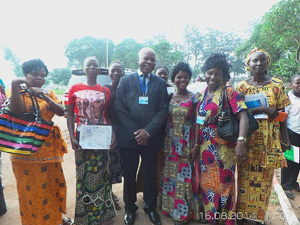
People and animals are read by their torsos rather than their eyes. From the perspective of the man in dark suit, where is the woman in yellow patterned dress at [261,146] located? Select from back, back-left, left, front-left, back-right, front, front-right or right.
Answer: left

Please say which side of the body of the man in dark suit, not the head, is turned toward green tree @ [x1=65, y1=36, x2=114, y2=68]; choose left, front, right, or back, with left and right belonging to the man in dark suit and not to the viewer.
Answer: back

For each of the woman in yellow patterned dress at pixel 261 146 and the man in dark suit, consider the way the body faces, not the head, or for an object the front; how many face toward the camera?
2

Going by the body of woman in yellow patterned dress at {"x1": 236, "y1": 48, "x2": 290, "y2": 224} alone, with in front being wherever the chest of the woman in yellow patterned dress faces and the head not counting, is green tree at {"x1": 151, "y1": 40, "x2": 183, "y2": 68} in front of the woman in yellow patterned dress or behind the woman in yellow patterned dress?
behind

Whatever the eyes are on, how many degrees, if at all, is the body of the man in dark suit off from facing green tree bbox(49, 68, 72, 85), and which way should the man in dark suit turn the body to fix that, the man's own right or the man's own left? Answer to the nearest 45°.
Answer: approximately 180°

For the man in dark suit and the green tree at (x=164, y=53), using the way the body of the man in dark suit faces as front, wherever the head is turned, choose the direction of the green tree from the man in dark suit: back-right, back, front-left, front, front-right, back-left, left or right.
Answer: back

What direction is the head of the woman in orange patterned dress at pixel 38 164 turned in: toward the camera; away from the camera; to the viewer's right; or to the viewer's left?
toward the camera

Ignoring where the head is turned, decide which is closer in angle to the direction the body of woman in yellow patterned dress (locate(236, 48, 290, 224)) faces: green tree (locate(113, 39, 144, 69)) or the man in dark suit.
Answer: the man in dark suit

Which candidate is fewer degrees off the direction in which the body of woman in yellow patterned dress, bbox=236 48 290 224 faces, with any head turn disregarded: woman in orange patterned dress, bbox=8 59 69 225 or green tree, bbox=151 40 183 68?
the woman in orange patterned dress

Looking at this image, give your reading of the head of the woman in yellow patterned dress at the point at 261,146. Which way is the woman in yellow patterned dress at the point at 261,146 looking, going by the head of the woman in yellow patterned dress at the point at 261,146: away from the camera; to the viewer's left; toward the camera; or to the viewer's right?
toward the camera

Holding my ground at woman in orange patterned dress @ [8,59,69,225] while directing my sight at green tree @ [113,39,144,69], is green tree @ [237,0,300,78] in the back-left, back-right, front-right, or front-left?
front-right

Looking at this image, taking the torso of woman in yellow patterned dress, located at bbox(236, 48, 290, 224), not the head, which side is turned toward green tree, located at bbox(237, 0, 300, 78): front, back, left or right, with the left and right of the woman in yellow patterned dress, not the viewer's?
back

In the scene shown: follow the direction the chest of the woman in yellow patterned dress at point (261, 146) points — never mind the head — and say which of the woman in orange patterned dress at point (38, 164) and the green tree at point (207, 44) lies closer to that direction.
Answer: the woman in orange patterned dress

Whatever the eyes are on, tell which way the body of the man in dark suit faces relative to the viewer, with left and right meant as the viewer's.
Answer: facing the viewer

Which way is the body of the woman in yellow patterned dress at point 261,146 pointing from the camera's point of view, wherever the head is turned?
toward the camera

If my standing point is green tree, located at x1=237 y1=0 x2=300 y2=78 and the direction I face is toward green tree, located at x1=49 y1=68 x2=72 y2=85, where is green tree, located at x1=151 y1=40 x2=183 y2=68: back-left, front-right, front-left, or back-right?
front-right
